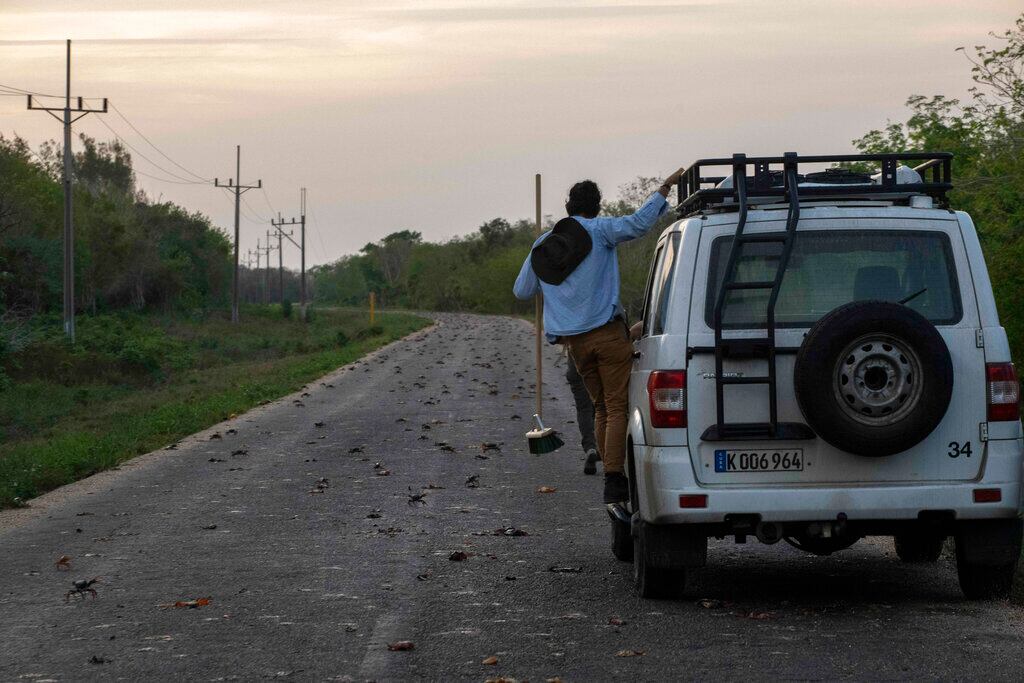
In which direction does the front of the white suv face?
away from the camera

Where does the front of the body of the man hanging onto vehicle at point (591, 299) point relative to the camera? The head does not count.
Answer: away from the camera

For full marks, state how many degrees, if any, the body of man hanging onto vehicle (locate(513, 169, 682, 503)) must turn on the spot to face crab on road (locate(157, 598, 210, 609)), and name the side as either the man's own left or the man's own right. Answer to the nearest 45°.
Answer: approximately 135° to the man's own left

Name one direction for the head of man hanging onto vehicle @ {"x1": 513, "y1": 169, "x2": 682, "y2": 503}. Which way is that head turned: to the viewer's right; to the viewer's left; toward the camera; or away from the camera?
away from the camera

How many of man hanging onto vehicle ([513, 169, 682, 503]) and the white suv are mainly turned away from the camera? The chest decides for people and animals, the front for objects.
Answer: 2

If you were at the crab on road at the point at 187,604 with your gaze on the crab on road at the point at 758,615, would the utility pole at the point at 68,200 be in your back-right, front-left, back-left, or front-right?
back-left

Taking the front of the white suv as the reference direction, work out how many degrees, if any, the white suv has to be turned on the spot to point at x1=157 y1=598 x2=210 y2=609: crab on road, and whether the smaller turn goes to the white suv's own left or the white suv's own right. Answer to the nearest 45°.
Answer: approximately 90° to the white suv's own left

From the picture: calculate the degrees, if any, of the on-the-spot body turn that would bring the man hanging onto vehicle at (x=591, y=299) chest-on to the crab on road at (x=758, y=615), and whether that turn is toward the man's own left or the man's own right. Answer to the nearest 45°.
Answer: approximately 135° to the man's own right

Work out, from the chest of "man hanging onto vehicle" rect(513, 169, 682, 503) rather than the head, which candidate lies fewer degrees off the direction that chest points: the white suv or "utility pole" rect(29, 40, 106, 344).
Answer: the utility pole

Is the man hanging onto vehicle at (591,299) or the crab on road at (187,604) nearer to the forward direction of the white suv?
the man hanging onto vehicle

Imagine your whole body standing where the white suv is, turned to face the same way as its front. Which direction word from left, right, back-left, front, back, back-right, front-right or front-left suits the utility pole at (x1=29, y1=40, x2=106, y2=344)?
front-left
